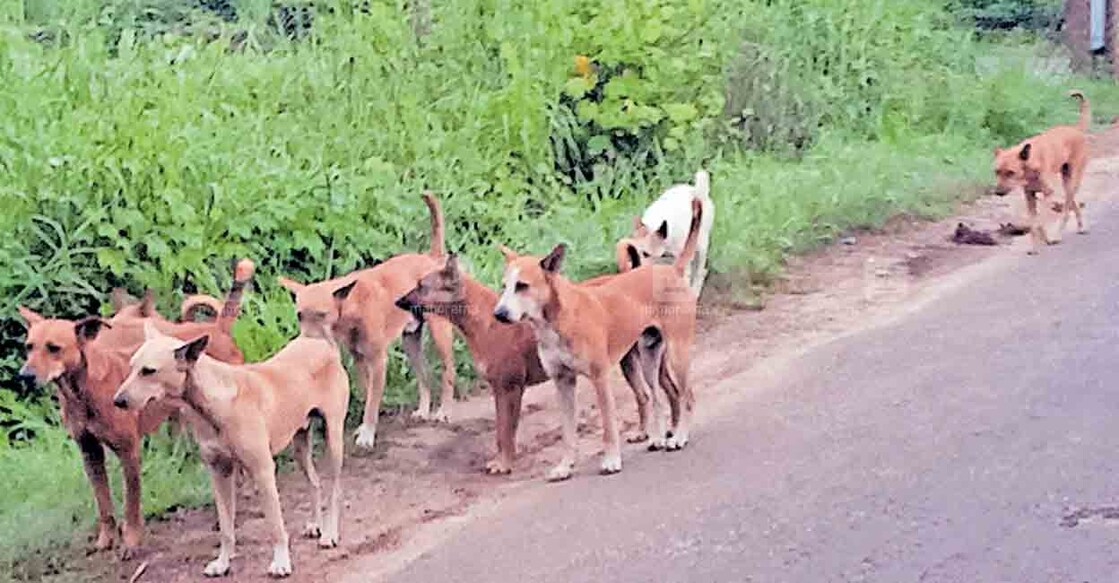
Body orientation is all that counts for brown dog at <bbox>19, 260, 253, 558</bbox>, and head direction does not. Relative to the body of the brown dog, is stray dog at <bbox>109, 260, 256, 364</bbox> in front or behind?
behind

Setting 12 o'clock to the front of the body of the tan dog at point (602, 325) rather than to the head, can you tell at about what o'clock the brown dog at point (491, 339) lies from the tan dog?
The brown dog is roughly at 2 o'clock from the tan dog.

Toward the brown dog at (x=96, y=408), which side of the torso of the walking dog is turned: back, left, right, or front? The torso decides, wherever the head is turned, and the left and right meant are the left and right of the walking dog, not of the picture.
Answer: front

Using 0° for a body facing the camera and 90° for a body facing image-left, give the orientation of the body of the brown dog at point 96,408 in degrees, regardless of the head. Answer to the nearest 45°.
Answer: approximately 45°

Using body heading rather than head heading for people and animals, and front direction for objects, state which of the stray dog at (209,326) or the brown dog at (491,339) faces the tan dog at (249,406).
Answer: the brown dog

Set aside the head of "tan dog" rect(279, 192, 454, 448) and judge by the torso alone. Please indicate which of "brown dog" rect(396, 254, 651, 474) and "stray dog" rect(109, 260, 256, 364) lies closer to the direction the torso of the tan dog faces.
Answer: the stray dog

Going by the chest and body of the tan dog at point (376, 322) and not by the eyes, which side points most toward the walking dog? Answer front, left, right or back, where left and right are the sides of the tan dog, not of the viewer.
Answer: back

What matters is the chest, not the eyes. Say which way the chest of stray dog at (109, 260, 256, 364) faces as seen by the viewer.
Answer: to the viewer's left

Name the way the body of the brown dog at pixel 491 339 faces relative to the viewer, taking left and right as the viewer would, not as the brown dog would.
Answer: facing the viewer and to the left of the viewer

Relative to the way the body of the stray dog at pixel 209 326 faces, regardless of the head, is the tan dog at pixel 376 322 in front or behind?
behind

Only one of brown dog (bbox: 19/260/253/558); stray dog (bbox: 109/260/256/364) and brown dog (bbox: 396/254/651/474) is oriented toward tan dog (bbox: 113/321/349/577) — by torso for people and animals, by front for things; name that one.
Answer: brown dog (bbox: 396/254/651/474)
